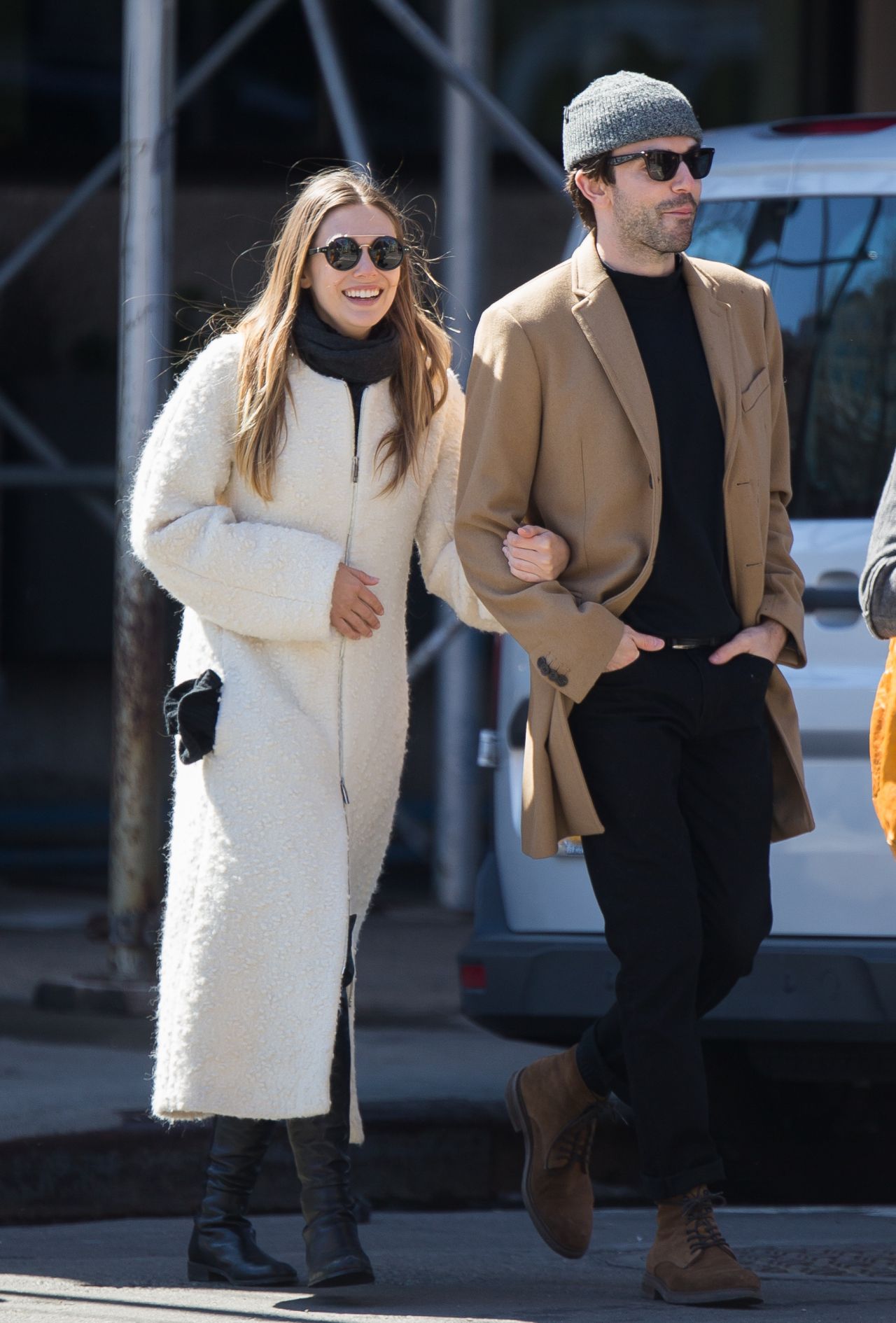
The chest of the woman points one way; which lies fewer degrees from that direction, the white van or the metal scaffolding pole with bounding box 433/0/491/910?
the white van

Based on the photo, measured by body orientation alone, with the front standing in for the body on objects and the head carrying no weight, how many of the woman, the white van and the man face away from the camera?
1

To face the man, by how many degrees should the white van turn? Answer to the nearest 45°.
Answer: approximately 135° to its left

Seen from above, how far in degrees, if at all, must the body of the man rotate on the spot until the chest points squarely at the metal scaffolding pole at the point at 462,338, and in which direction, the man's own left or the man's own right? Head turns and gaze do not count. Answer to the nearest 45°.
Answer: approximately 135° to the man's own left

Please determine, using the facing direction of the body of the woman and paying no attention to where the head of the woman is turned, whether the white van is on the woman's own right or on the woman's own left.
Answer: on the woman's own left

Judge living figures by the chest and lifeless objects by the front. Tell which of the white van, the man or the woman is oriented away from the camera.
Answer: the white van

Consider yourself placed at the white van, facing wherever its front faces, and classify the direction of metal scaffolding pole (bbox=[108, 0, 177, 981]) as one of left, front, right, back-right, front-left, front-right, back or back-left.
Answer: front-left

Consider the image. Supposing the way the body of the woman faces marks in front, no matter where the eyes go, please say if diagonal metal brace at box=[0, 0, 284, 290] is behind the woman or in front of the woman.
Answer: behind

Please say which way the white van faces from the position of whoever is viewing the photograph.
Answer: facing away from the viewer

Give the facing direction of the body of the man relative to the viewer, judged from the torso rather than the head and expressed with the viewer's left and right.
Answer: facing the viewer and to the right of the viewer
